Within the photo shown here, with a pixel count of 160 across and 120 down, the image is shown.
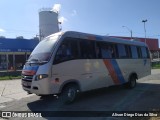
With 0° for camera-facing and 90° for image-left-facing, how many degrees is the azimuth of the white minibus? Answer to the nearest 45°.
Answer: approximately 45°
